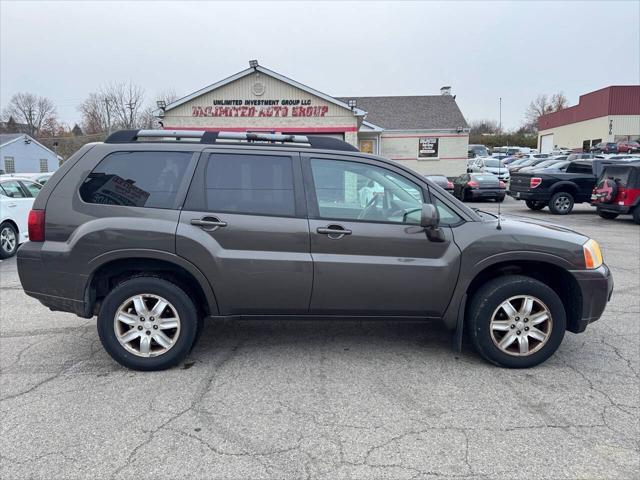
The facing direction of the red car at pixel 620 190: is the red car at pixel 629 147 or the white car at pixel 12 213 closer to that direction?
the red car

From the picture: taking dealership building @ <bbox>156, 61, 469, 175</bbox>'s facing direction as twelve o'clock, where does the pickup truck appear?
The pickup truck is roughly at 10 o'clock from the dealership building.

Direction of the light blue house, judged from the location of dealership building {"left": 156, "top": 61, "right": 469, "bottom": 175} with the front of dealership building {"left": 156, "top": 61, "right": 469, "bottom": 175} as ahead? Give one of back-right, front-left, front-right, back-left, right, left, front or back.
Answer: back-right

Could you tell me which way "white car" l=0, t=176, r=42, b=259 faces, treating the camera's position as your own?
facing away from the viewer and to the left of the viewer

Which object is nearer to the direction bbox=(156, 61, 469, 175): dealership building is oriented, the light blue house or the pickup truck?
the pickup truck

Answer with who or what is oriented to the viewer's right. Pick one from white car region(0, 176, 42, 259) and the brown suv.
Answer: the brown suv

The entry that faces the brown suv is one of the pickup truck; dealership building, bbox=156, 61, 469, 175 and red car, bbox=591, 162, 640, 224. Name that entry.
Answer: the dealership building

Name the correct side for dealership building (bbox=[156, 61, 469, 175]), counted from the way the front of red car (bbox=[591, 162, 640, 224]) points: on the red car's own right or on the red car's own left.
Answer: on the red car's own left

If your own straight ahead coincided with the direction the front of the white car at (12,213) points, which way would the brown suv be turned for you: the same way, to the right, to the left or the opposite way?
the opposite way

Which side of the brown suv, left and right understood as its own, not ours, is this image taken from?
right

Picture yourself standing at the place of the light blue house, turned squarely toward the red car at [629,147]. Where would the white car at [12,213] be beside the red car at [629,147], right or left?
right

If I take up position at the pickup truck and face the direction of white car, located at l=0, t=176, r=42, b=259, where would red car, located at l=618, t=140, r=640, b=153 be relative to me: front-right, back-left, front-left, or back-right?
back-right

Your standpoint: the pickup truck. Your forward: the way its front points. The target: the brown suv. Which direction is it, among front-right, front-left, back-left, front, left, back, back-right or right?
back-right

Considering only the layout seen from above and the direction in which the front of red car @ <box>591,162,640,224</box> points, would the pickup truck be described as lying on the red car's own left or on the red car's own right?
on the red car's own left
